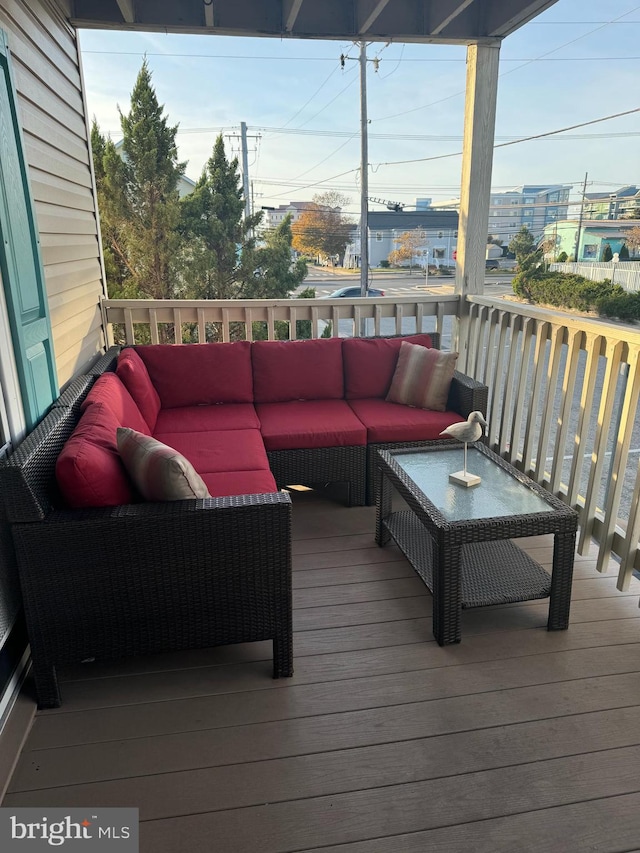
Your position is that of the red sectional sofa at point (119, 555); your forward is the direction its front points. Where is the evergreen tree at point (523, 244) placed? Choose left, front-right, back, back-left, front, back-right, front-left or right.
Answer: left

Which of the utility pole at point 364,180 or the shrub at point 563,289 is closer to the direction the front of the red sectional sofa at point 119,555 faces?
the shrub

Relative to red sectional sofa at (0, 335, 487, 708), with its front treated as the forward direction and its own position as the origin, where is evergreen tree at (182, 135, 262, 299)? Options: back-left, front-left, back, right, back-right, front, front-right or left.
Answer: back-left

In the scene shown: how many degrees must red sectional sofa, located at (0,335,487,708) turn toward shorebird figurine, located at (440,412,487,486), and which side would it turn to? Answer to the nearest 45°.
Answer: approximately 45° to its left

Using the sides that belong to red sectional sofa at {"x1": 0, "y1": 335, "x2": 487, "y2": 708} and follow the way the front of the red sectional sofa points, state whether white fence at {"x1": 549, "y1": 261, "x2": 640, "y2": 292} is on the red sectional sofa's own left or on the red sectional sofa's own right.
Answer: on the red sectional sofa's own left

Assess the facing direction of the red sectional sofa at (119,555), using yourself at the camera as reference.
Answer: facing the viewer and to the right of the viewer

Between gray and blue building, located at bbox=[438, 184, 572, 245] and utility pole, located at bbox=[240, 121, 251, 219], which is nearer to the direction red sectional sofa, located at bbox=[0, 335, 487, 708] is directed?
the gray and blue building

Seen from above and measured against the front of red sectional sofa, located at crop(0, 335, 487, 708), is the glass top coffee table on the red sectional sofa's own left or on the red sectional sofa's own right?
on the red sectional sofa's own left

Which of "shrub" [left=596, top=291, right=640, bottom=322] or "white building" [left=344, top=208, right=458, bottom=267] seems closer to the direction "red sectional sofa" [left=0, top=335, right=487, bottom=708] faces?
the shrub

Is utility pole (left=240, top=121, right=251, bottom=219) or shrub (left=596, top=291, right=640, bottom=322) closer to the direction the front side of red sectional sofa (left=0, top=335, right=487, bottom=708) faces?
the shrub

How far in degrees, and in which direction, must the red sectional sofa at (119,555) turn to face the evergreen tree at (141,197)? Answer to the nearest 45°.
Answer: approximately 135° to its left

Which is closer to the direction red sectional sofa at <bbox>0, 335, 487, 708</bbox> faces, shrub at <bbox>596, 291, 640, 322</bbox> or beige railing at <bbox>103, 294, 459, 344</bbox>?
the shrub

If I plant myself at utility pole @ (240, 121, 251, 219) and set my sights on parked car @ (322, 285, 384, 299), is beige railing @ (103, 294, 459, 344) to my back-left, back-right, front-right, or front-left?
front-right

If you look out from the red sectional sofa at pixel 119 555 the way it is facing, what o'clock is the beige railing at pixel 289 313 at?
The beige railing is roughly at 8 o'clock from the red sectional sofa.
